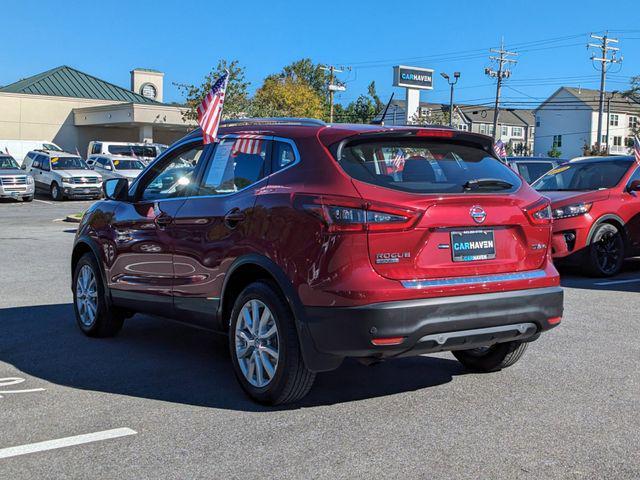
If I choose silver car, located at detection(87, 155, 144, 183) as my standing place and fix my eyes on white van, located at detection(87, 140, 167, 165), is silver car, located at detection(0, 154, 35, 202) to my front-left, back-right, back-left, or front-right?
back-left

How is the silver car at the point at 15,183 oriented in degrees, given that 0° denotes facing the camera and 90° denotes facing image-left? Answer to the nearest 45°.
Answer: approximately 315°

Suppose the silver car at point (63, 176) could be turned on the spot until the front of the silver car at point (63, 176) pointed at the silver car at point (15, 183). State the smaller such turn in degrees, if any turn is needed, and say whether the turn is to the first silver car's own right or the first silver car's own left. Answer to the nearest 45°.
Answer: approximately 90° to the first silver car's own right

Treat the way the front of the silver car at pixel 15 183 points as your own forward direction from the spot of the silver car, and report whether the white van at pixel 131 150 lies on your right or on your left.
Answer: on your left

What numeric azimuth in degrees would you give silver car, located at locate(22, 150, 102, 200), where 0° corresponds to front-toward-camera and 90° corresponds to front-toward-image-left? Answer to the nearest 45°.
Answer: approximately 315°

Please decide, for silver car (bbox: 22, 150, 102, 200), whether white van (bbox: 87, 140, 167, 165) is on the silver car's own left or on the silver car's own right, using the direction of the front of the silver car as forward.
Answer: on the silver car's own left

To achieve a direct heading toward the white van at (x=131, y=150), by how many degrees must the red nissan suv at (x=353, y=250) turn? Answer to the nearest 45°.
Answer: approximately 45° to its right

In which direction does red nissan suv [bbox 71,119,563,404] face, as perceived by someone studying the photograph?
facing away from the viewer and to the left of the viewer

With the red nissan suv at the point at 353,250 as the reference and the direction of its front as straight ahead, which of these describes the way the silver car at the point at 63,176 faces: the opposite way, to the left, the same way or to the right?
the opposite way

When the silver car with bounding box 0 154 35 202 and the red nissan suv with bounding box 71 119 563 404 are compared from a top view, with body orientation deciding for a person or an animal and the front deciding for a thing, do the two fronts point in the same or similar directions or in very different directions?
very different directions
